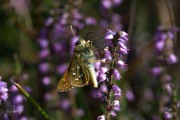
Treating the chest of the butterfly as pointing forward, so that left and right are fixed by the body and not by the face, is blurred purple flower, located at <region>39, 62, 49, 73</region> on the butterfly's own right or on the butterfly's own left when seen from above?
on the butterfly's own left

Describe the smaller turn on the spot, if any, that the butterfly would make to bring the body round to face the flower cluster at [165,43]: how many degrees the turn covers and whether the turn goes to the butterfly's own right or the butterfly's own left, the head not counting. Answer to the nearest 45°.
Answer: approximately 45° to the butterfly's own left

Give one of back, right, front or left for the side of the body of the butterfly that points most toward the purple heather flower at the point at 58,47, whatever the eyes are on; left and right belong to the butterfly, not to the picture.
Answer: left

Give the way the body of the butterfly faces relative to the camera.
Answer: to the viewer's right

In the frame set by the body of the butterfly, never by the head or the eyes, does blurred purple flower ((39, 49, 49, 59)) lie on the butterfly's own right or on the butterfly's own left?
on the butterfly's own left

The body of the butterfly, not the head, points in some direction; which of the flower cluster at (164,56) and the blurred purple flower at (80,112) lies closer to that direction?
the flower cluster

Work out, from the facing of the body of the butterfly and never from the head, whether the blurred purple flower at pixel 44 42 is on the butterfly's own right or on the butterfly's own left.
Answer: on the butterfly's own left
